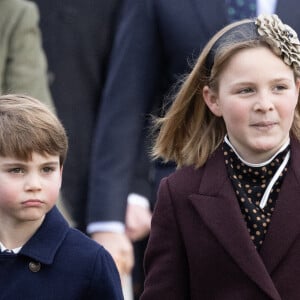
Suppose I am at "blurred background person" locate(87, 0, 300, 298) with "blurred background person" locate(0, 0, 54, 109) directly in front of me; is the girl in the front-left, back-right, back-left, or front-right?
back-left

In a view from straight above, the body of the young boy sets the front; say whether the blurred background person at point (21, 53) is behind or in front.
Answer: behind

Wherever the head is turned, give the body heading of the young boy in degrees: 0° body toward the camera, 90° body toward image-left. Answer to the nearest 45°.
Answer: approximately 0°

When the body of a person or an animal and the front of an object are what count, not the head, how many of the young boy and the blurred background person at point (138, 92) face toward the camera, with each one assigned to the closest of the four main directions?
2

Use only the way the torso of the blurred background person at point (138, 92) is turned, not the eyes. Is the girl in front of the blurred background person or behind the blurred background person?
in front

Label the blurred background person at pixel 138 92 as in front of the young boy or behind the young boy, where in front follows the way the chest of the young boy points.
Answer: behind

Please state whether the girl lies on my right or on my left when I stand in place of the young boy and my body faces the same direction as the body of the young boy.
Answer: on my left

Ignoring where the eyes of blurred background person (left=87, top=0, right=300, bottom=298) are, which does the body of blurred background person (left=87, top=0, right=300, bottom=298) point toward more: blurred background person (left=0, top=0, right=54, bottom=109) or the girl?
the girl

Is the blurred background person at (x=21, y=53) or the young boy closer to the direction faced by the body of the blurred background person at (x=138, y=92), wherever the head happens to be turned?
the young boy

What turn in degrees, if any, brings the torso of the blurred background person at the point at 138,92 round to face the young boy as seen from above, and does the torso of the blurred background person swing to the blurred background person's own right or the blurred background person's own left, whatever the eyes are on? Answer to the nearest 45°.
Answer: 0° — they already face them

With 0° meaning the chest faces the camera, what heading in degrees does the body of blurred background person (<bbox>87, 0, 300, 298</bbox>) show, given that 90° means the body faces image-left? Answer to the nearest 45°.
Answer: approximately 0°
